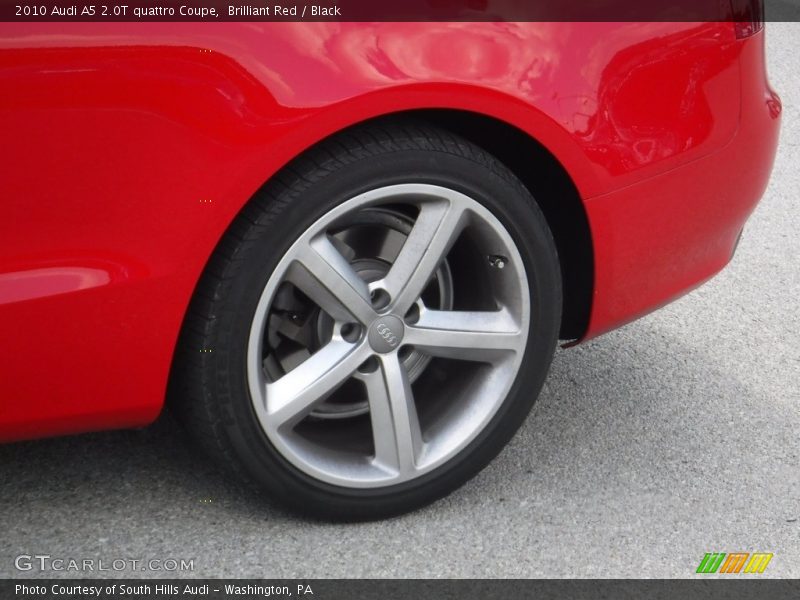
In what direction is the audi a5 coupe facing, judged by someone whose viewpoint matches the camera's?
facing the viewer and to the left of the viewer
